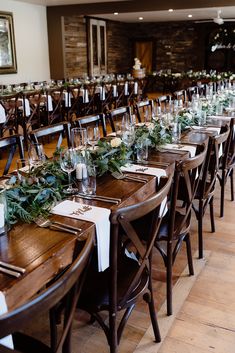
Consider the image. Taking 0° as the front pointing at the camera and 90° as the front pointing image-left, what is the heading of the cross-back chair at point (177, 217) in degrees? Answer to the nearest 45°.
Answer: approximately 135°

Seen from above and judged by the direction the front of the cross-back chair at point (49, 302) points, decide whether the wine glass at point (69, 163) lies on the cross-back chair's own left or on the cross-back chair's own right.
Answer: on the cross-back chair's own right

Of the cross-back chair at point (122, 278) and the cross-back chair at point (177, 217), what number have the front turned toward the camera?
0

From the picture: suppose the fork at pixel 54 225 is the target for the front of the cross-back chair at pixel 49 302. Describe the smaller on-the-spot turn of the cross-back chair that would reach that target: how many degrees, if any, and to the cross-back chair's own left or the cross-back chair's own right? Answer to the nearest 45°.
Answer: approximately 45° to the cross-back chair's own right

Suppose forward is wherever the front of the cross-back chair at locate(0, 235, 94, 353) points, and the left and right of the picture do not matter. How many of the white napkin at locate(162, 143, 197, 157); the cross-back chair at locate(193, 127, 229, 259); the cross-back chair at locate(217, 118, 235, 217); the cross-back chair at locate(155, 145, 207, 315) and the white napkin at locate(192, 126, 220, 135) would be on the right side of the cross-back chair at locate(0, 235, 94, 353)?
5

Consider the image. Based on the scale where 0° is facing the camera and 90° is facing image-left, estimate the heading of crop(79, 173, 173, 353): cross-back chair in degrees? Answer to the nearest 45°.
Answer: approximately 135°

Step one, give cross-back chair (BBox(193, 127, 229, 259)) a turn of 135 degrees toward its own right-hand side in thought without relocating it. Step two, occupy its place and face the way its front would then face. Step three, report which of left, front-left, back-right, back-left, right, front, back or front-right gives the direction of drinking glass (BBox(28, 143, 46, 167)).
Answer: back-right

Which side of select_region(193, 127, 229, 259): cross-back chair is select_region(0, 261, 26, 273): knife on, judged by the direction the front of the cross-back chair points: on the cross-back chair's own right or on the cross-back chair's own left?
on the cross-back chair's own left

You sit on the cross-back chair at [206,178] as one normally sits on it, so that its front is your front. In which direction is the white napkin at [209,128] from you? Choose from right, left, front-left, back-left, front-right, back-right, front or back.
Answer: front-right

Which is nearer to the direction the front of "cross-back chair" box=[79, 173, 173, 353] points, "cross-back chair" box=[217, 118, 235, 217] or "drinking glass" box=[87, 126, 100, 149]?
the drinking glass

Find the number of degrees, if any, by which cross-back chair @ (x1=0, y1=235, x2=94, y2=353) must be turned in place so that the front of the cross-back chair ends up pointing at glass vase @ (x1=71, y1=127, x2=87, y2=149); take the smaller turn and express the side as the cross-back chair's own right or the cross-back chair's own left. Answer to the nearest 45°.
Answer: approximately 45° to the cross-back chair's own right
